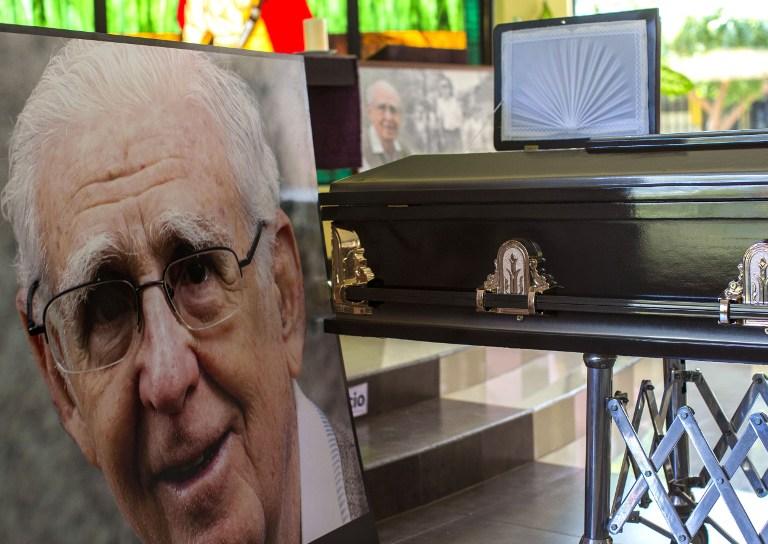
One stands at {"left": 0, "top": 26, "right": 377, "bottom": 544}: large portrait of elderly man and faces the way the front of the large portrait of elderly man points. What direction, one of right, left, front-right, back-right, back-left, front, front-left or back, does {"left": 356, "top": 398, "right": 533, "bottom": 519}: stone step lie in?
left

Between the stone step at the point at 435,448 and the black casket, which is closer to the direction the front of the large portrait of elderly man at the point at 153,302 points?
the black casket

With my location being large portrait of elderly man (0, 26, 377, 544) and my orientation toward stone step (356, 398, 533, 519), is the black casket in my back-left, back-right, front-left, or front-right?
front-right

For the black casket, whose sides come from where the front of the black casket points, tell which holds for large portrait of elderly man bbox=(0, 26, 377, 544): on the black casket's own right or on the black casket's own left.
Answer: on the black casket's own right

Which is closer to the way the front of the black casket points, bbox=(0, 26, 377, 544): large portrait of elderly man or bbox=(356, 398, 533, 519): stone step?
the large portrait of elderly man

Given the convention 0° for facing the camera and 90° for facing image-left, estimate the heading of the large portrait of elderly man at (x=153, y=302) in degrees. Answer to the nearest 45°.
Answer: approximately 315°

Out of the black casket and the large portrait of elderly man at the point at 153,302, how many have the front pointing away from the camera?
0
